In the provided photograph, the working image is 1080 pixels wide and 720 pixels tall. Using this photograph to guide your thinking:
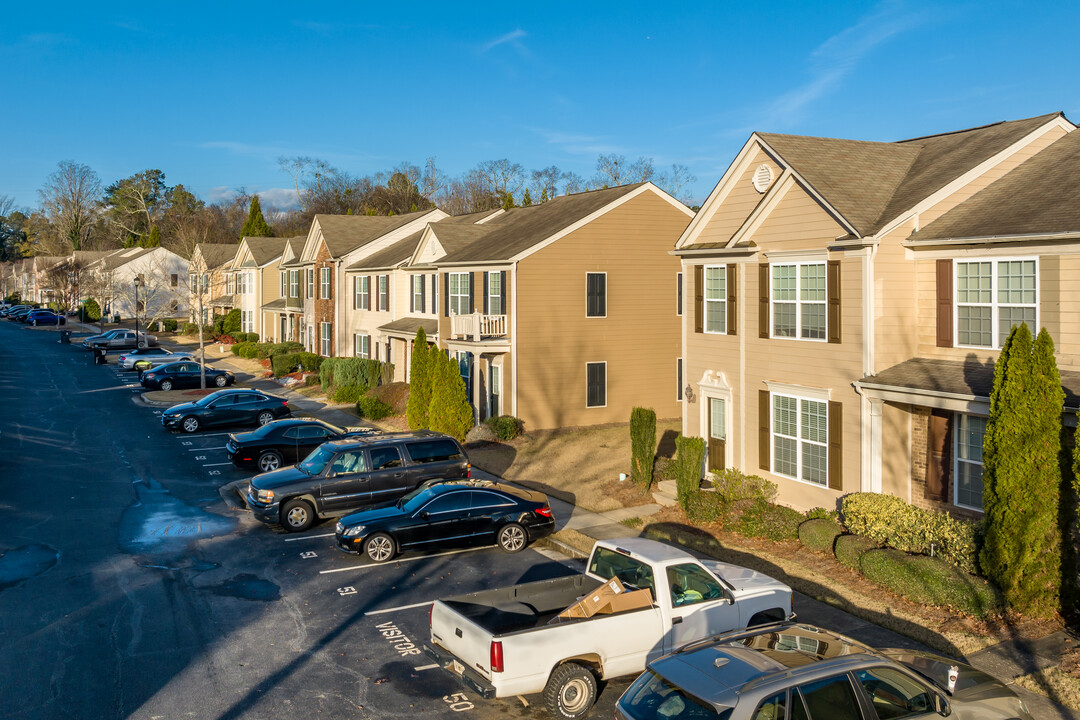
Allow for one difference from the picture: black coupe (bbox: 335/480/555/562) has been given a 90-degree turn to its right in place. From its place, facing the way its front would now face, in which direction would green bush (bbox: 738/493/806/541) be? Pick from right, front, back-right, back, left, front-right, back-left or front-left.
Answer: right

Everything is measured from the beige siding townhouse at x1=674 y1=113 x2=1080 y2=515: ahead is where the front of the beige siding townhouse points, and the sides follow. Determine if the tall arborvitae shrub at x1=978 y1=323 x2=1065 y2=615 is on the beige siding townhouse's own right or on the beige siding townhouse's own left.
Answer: on the beige siding townhouse's own left

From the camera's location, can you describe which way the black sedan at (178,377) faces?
facing to the right of the viewer

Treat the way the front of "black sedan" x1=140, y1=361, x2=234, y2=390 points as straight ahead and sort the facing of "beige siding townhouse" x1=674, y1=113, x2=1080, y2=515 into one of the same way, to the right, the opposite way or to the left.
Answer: the opposite way

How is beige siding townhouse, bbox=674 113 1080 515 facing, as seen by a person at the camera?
facing the viewer and to the left of the viewer

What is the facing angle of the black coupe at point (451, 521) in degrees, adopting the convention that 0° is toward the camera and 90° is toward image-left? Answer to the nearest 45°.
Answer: approximately 90°

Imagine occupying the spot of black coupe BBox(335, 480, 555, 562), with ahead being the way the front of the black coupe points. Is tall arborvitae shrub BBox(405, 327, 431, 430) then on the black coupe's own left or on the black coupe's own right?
on the black coupe's own right

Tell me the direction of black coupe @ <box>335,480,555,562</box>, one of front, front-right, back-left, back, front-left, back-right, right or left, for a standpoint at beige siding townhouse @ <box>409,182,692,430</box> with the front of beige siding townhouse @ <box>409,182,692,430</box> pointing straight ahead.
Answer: front-left

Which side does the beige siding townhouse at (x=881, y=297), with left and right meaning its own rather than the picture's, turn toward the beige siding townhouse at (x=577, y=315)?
right
